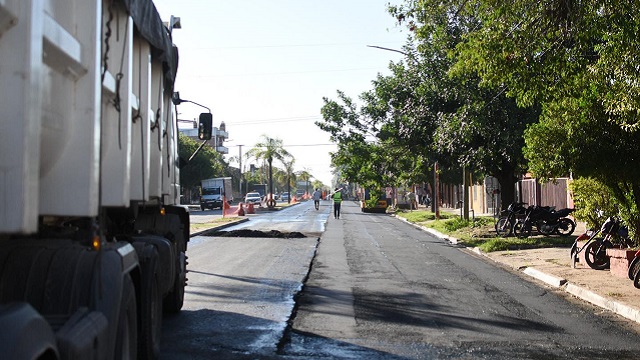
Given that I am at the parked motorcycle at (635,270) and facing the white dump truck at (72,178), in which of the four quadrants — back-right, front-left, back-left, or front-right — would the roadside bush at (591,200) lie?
back-right

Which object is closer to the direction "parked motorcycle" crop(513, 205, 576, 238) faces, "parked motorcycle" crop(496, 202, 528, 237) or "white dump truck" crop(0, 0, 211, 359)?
the parked motorcycle

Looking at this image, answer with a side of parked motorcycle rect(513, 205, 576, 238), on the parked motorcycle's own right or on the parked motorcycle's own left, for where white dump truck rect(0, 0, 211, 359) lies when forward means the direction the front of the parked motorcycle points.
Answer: on the parked motorcycle's own left

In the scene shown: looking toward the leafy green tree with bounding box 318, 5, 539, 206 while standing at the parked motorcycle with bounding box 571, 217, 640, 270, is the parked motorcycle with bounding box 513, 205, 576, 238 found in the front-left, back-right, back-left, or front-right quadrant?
front-right

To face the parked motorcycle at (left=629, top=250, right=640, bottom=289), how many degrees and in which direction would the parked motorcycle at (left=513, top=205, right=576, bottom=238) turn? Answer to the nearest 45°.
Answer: approximately 90° to its left

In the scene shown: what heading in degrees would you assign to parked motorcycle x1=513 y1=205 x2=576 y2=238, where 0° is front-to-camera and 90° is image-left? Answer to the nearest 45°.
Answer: approximately 90°

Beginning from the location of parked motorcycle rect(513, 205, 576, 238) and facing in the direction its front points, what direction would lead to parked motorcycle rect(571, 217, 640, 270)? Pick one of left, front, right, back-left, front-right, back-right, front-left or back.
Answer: left
